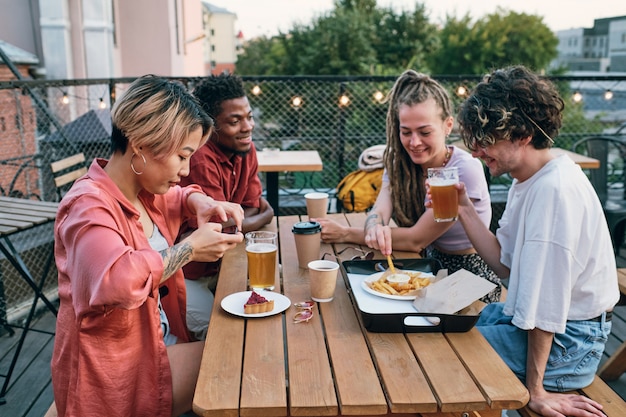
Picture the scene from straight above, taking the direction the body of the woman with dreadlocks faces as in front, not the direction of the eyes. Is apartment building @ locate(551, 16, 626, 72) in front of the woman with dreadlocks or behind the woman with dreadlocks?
behind

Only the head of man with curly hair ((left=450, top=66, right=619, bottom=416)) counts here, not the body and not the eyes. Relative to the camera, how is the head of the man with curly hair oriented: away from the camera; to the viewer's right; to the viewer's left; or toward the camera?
to the viewer's left

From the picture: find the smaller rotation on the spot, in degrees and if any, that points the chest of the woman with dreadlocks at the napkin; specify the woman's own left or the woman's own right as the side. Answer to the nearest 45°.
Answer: approximately 45° to the woman's own left

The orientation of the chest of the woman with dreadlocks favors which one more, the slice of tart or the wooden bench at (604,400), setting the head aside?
the slice of tart

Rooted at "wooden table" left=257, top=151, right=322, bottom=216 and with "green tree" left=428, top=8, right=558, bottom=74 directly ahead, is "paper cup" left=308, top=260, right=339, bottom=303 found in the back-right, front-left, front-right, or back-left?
back-right

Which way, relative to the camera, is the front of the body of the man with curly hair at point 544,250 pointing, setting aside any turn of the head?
to the viewer's left

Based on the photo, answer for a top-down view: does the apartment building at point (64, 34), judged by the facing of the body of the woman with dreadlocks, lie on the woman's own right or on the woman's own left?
on the woman's own right

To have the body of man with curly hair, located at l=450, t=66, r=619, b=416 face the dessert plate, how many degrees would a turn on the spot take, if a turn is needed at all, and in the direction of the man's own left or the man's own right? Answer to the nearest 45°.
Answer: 0° — they already face it

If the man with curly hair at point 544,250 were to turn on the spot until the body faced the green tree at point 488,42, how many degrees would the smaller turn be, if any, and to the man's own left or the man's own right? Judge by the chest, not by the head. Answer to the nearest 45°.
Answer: approximately 90° to the man's own right

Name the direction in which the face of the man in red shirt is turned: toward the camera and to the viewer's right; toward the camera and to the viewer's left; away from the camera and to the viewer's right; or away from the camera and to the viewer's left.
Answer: toward the camera and to the viewer's right
